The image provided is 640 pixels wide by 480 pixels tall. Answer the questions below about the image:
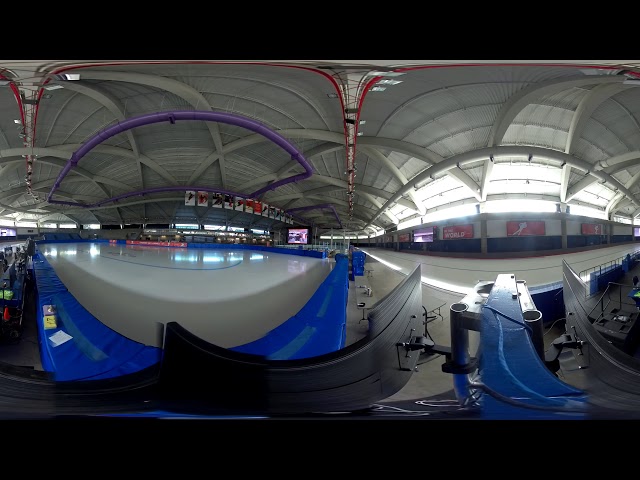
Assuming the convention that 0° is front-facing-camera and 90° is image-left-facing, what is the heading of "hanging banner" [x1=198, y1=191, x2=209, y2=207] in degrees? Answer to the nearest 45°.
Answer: approximately 0°

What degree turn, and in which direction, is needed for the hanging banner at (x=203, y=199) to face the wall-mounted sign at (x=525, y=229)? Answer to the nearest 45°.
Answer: approximately 45° to its left

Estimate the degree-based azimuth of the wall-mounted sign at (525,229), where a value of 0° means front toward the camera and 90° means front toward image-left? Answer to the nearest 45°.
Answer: approximately 0°

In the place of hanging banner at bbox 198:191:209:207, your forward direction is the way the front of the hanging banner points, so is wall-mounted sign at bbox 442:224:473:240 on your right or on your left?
on your left

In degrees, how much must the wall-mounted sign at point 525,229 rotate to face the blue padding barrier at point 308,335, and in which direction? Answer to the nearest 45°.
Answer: approximately 45° to its right

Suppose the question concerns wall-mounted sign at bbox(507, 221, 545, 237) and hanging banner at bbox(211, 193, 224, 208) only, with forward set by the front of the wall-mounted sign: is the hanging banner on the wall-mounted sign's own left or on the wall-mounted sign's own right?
on the wall-mounted sign's own right

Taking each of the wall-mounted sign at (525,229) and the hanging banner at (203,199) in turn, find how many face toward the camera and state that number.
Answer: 2
